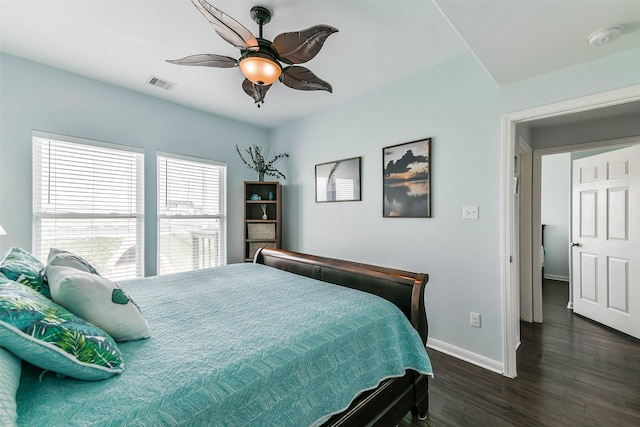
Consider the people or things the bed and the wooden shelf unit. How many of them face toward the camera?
1

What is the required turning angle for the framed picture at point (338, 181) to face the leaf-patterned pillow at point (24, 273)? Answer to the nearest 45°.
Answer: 0° — it already faces it

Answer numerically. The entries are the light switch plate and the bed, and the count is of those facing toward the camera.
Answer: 1

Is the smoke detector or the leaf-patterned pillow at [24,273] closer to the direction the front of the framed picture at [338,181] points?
the leaf-patterned pillow

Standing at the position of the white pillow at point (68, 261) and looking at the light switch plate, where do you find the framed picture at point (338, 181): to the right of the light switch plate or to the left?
left

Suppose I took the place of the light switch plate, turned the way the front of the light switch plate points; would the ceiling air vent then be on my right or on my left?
on my right

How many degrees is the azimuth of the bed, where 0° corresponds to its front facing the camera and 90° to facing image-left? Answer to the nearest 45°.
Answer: approximately 225°

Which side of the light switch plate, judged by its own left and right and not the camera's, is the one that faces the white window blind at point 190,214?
right

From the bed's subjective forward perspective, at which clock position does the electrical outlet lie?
The electrical outlet is roughly at 1 o'clock from the bed.

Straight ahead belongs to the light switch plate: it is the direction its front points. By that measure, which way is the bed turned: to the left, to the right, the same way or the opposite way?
the opposite way

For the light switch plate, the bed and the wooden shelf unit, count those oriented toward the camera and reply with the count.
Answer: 2
